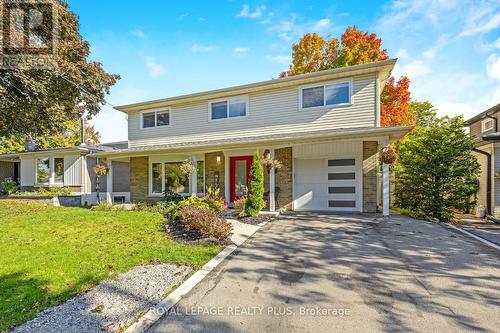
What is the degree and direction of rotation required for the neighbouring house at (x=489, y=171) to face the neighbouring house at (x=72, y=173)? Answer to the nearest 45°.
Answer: approximately 45° to its right
